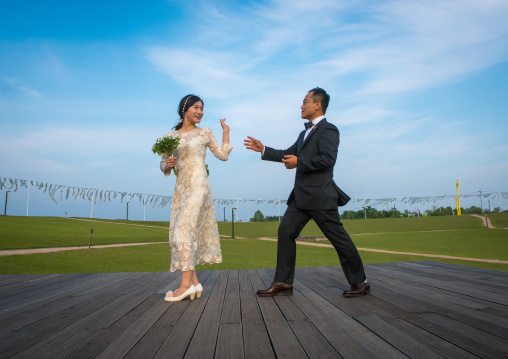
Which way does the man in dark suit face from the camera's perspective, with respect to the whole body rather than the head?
to the viewer's left

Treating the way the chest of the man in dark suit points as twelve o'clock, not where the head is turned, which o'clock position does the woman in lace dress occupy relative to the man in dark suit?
The woman in lace dress is roughly at 12 o'clock from the man in dark suit.
